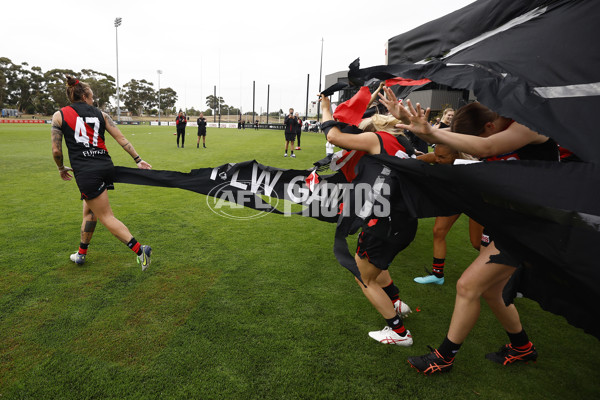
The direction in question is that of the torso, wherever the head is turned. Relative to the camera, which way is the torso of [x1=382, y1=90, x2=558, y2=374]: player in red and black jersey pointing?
to the viewer's left

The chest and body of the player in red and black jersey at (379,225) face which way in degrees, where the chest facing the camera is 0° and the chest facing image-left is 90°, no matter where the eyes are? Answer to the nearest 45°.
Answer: approximately 90°

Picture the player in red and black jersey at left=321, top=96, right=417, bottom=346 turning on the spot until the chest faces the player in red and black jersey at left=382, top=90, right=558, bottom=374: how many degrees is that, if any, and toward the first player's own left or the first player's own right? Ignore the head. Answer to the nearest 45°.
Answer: approximately 135° to the first player's own left

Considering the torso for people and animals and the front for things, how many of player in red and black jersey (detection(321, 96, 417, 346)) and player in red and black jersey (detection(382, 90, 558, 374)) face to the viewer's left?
2

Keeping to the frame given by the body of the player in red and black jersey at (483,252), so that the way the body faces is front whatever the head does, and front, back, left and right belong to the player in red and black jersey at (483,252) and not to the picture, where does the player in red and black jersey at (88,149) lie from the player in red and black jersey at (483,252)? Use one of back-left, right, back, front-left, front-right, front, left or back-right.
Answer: front

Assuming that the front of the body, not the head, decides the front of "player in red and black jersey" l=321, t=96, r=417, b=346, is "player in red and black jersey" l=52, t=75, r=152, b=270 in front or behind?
in front
